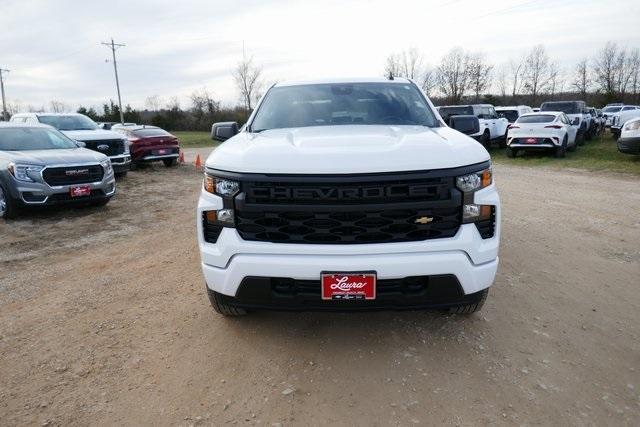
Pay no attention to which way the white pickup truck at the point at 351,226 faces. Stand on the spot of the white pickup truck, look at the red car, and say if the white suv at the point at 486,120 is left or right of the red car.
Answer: right

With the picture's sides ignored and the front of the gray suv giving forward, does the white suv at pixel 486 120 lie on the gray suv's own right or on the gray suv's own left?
on the gray suv's own left

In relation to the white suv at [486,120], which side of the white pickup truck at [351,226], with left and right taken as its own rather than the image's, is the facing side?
back

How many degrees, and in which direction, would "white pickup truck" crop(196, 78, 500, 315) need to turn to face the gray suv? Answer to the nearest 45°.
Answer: approximately 135° to its right

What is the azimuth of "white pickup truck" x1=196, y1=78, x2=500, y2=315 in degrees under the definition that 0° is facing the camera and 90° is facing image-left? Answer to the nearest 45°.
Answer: approximately 0°

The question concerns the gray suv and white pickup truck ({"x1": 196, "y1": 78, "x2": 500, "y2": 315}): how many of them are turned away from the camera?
0

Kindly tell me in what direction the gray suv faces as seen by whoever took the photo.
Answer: facing the viewer and to the right of the viewer

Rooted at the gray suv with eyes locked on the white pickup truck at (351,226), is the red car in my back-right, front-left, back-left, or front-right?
back-left

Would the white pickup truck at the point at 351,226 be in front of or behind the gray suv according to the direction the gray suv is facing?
in front
